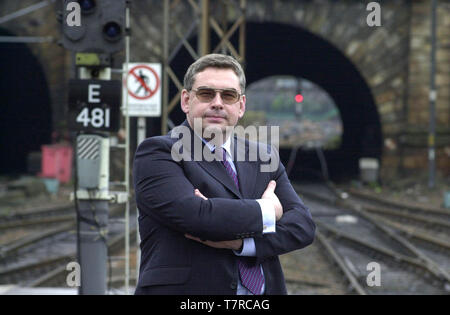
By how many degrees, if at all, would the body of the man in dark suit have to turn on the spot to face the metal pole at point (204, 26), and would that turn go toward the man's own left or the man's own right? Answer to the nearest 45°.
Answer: approximately 135° to the man's own left

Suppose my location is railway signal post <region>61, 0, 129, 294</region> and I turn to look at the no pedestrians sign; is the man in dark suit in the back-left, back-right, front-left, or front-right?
back-right

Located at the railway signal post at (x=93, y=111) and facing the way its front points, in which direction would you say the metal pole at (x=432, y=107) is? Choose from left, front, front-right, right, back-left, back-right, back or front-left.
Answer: back-left

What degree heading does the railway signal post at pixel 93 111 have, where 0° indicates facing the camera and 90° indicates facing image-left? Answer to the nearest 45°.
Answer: approximately 0°

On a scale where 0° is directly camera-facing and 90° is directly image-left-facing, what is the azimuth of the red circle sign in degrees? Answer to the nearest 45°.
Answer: approximately 0°

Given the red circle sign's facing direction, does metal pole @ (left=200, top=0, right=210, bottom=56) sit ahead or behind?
behind

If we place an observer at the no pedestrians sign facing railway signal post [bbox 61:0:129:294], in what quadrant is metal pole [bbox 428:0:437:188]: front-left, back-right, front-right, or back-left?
back-left

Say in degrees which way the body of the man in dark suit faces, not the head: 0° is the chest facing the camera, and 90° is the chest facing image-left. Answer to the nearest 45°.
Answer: approximately 315°
